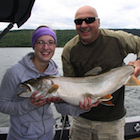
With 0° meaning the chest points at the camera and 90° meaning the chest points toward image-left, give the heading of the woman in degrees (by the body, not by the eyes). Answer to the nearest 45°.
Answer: approximately 315°

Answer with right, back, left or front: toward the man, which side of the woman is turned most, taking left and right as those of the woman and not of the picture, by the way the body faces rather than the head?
left
